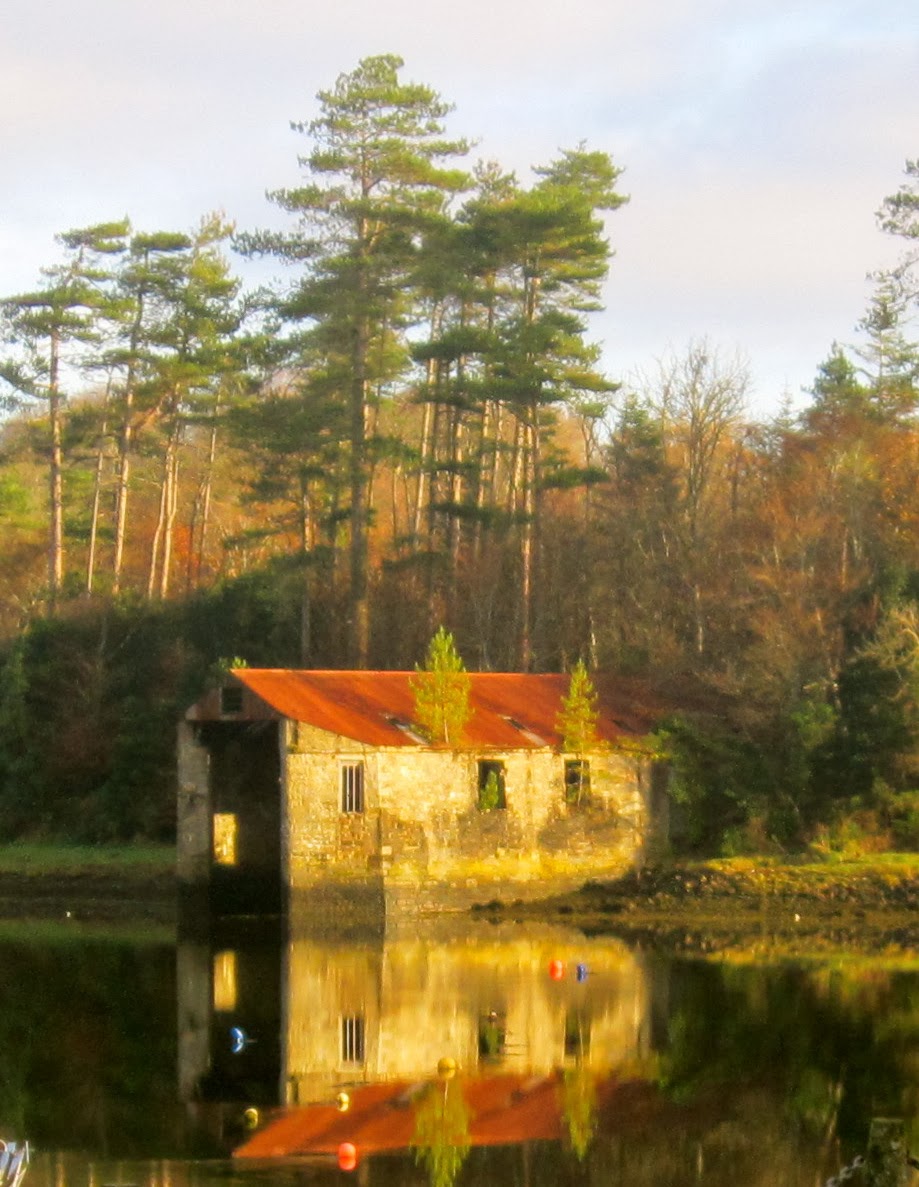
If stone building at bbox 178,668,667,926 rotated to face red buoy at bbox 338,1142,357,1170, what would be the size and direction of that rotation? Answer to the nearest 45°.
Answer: approximately 45° to its left

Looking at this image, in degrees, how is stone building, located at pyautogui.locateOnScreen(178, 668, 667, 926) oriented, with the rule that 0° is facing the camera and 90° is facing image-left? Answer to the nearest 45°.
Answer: approximately 45°

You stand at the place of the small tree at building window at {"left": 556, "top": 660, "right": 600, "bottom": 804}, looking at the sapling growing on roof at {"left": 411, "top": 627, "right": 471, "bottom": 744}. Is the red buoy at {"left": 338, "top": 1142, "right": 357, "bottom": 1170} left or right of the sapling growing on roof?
left
